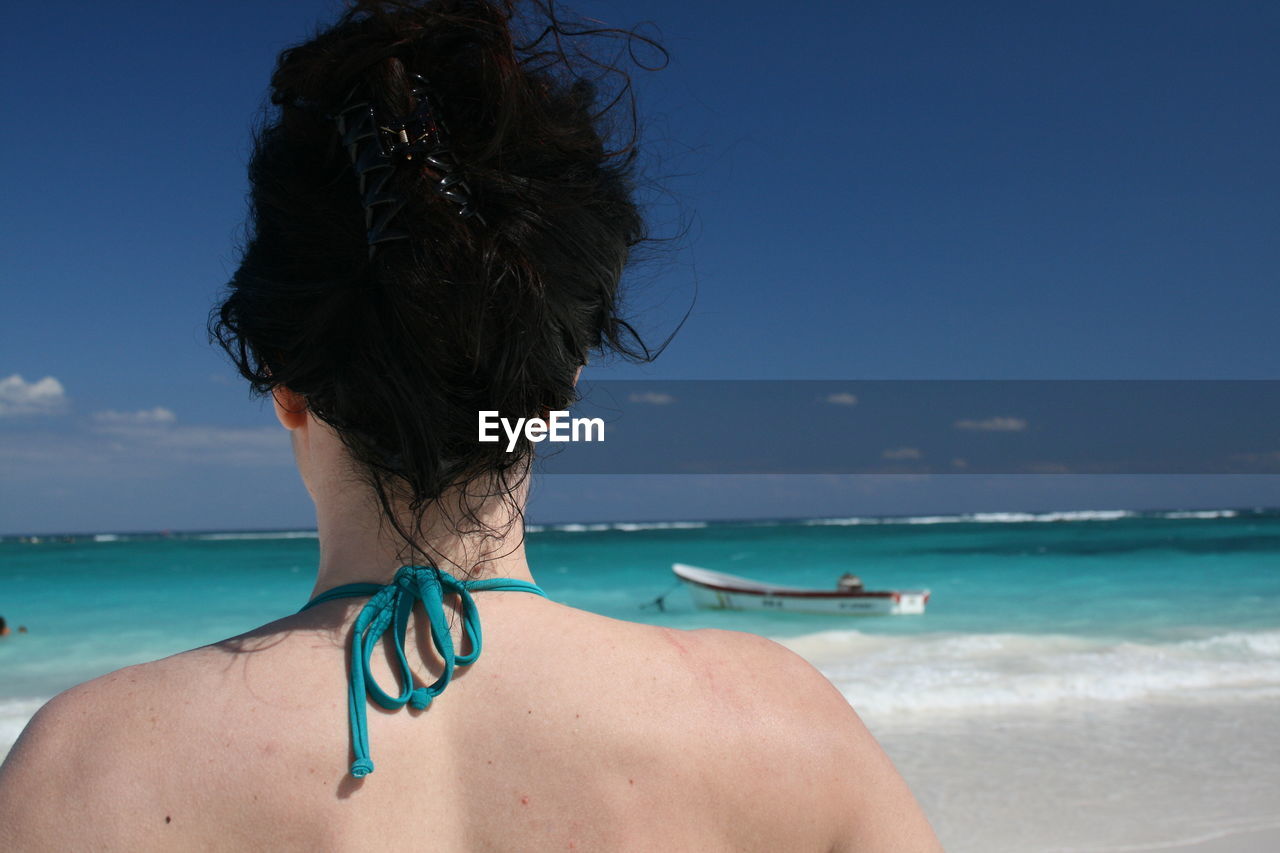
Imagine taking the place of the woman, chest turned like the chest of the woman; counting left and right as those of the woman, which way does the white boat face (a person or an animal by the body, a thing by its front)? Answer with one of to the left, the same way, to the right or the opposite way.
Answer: to the left

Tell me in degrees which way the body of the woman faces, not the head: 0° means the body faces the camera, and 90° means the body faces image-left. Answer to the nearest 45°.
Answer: approximately 180°

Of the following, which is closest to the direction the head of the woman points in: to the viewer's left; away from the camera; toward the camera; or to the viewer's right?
away from the camera

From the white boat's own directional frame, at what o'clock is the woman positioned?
The woman is roughly at 9 o'clock from the white boat.

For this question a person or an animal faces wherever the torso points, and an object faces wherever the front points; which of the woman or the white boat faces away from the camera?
the woman

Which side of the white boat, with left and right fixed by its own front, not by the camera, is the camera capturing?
left

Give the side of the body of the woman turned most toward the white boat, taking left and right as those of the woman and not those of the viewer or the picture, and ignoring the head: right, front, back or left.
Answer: front

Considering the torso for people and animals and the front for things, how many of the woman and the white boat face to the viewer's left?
1
